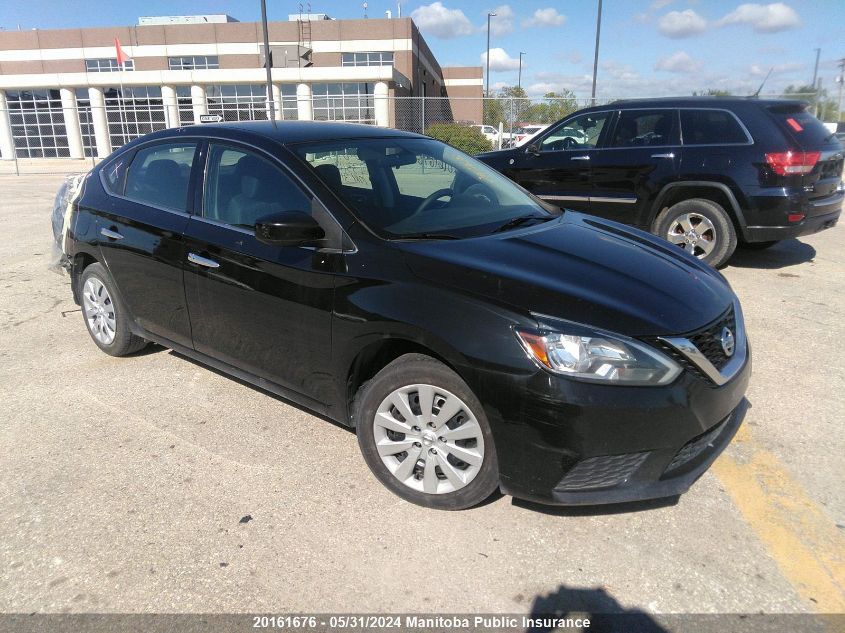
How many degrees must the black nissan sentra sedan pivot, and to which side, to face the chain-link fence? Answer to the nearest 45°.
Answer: approximately 180°

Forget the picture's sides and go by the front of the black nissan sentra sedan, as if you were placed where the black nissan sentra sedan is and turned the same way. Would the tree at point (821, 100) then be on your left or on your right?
on your left

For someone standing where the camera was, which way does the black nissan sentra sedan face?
facing the viewer and to the right of the viewer

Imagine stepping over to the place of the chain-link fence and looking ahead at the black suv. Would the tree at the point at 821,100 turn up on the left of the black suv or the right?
left

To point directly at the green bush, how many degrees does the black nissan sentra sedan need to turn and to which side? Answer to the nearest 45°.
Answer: approximately 135° to its left

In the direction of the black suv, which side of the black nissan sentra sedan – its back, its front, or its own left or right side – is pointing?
left
